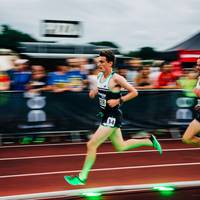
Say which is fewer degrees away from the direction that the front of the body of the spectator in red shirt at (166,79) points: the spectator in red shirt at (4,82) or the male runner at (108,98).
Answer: the male runner

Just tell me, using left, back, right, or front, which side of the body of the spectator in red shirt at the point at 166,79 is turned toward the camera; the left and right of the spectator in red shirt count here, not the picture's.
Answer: front

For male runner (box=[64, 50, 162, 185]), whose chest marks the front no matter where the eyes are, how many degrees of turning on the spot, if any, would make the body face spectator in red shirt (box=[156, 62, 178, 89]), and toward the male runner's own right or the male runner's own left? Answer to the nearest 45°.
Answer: approximately 90° to the male runner's own right

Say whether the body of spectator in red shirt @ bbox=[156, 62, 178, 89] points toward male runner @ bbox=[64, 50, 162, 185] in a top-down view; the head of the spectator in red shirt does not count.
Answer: yes

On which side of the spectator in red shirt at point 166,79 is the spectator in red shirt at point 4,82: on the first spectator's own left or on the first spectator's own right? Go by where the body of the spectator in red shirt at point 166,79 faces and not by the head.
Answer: on the first spectator's own right

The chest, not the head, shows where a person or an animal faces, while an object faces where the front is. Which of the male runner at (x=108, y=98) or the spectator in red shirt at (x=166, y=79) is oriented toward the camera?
the spectator in red shirt

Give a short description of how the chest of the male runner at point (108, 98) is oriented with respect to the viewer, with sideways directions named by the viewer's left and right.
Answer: facing to the left of the viewer

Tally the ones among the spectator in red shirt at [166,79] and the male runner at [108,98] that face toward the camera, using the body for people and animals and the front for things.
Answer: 1

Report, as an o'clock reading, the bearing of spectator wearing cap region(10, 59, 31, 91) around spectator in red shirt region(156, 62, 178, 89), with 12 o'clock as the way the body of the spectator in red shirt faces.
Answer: The spectator wearing cap is roughly at 2 o'clock from the spectator in red shirt.
